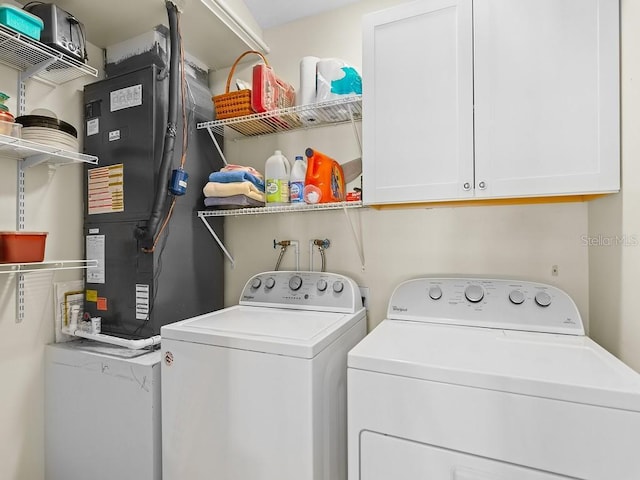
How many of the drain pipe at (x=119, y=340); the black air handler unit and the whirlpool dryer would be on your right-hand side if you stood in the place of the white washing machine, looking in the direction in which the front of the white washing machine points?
2

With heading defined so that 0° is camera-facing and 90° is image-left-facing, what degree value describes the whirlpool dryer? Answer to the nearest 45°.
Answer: approximately 0°

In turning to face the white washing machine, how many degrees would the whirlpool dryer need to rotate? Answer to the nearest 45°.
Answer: approximately 90° to its right

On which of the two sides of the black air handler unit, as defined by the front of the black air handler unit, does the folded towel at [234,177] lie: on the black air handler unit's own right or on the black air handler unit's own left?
on the black air handler unit's own left

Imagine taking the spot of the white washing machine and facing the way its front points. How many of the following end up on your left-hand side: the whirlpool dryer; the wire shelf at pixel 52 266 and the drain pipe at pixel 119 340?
1

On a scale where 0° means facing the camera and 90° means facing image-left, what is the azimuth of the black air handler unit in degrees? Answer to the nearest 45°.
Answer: approximately 45°

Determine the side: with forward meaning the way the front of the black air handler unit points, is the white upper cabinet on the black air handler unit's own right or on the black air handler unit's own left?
on the black air handler unit's own left

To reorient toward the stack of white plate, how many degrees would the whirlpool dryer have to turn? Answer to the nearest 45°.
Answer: approximately 90° to its right
